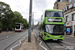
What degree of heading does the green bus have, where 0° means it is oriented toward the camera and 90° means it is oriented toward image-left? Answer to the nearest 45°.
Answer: approximately 0°
